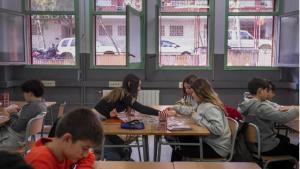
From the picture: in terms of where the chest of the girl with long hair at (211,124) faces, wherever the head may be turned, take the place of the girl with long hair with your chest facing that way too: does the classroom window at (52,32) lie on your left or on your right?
on your right

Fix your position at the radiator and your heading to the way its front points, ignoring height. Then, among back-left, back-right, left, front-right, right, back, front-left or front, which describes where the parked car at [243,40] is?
left

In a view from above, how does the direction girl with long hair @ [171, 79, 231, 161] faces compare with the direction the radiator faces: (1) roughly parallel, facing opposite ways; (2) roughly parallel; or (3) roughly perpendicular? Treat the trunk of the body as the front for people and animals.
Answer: roughly perpendicular

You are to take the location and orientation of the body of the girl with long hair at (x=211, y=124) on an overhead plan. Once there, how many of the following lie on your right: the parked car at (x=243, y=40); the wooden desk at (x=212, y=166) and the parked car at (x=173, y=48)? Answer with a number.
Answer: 2

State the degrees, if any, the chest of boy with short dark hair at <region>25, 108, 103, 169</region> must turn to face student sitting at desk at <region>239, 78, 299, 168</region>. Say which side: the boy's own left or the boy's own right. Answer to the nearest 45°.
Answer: approximately 90° to the boy's own left

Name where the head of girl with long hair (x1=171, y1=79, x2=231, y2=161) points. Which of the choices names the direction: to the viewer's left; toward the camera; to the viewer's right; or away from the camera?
to the viewer's left

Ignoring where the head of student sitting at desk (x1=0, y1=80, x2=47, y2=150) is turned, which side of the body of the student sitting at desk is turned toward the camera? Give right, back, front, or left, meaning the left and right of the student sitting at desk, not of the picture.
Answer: left

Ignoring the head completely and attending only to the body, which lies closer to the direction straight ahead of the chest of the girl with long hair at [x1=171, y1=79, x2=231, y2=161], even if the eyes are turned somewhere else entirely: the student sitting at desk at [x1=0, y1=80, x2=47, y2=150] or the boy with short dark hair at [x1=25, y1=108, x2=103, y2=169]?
the student sitting at desk
